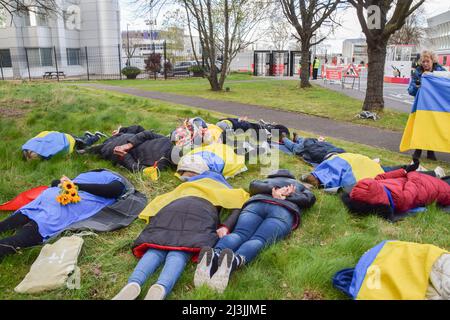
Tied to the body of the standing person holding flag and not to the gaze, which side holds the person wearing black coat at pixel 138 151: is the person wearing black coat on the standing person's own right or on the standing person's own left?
on the standing person's own right

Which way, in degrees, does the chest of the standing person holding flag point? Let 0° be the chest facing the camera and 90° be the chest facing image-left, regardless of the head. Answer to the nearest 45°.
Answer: approximately 0°

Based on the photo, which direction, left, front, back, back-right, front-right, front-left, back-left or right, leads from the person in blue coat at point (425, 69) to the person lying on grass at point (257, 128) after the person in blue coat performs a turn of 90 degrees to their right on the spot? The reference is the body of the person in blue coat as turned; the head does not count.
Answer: front

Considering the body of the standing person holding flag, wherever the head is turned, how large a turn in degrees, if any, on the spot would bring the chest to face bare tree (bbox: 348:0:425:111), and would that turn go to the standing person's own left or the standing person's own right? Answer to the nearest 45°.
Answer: approximately 180°

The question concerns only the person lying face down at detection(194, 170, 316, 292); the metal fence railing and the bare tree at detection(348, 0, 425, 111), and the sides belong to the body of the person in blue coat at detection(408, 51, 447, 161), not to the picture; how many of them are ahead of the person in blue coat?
1

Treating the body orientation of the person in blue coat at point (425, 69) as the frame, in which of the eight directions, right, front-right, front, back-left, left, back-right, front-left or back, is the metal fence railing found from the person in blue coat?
back-right

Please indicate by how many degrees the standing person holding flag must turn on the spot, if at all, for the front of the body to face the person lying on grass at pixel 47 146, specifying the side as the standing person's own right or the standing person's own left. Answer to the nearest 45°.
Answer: approximately 45° to the standing person's own right

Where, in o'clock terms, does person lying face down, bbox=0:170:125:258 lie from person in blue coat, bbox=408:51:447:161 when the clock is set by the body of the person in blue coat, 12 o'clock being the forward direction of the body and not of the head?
The person lying face down is roughly at 1 o'clock from the person in blue coat.

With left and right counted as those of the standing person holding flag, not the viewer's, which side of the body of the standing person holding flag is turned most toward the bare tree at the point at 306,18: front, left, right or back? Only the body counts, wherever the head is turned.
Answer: back

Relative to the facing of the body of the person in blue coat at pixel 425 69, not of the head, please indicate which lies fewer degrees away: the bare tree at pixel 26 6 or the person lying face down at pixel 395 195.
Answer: the person lying face down
